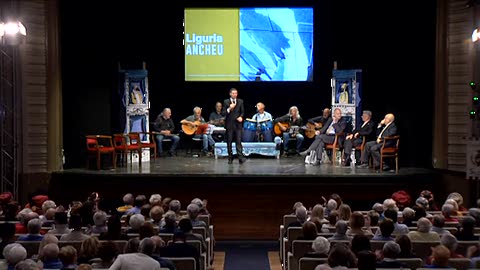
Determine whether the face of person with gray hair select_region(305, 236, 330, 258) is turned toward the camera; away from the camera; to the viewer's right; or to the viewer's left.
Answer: away from the camera

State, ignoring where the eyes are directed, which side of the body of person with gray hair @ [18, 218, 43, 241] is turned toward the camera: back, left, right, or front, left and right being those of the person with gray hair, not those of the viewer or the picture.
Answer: back

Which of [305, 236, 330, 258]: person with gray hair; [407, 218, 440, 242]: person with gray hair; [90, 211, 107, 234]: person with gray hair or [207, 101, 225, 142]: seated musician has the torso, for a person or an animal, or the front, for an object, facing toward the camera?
the seated musician

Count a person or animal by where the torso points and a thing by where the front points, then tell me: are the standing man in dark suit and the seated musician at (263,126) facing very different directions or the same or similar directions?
same or similar directions

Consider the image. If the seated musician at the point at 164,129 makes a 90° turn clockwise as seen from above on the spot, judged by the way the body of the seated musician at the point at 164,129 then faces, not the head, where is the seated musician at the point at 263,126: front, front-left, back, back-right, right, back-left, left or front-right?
back-left

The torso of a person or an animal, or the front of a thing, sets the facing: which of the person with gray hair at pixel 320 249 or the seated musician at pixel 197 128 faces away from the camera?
the person with gray hair

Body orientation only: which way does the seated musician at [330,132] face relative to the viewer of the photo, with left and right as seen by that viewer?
facing the viewer and to the left of the viewer

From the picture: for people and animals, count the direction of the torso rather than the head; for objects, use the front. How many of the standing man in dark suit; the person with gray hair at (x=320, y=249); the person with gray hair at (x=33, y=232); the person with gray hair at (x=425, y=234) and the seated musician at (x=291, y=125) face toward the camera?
2

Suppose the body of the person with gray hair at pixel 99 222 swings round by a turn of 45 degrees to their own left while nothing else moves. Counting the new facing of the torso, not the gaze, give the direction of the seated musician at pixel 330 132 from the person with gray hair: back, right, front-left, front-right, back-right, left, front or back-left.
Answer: right

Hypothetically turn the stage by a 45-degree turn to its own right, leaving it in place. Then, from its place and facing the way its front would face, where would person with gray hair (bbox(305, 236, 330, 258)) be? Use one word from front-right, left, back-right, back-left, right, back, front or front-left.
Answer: front-left

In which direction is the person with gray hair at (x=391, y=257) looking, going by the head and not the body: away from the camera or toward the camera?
away from the camera

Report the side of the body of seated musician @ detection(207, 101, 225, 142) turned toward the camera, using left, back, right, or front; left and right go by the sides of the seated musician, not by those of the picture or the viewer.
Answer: front

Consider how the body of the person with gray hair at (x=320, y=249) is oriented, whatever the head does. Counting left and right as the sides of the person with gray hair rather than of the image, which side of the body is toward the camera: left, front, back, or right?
back

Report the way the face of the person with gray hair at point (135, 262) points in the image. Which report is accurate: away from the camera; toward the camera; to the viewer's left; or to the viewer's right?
away from the camera

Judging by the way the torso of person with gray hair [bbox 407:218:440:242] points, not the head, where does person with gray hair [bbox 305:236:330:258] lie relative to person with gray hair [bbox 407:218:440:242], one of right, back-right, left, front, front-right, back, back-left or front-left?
back-left

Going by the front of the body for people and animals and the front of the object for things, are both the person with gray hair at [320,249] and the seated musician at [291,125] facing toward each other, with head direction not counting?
yes

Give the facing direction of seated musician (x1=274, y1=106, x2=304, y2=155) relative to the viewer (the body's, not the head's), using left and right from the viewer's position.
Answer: facing the viewer

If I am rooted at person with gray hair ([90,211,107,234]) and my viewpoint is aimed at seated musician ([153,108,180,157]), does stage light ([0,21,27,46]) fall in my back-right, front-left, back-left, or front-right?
front-left
